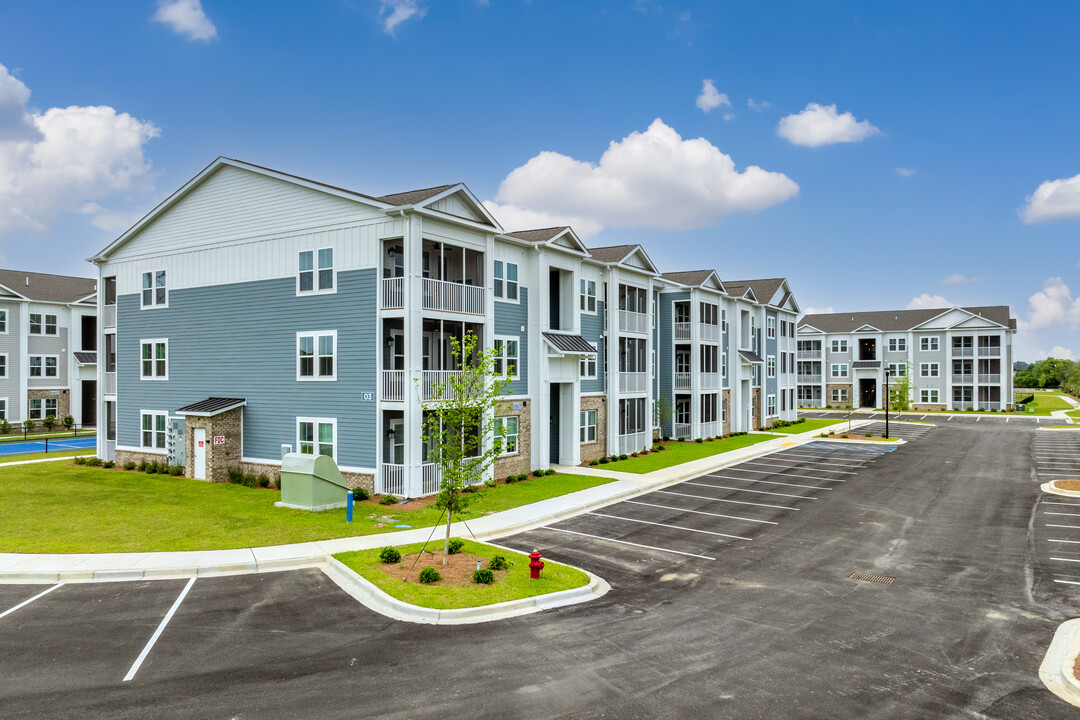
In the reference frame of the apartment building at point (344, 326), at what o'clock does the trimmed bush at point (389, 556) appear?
The trimmed bush is roughly at 1 o'clock from the apartment building.

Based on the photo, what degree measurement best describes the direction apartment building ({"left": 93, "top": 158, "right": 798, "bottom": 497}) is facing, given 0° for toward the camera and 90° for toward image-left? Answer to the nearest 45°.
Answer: approximately 315°
